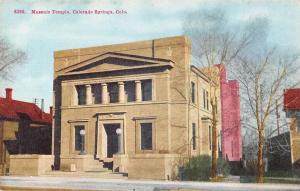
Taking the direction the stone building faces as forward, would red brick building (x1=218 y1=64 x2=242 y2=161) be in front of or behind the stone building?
behind

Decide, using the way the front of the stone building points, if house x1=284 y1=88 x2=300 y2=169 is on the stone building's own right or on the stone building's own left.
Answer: on the stone building's own left

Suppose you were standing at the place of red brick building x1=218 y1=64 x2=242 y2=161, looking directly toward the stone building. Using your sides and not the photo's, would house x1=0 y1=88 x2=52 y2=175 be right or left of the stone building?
right

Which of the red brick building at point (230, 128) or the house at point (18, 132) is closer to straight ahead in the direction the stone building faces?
the house

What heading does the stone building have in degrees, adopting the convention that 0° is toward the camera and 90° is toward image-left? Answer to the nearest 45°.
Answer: approximately 45°

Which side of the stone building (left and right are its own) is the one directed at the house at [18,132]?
right
